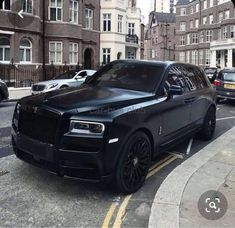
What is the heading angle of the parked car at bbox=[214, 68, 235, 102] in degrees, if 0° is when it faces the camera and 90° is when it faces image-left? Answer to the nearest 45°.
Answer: approximately 180°

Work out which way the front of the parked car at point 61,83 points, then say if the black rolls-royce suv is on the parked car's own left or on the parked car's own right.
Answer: on the parked car's own left

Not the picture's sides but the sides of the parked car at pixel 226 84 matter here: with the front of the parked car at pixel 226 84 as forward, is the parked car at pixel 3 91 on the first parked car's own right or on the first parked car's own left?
on the first parked car's own left

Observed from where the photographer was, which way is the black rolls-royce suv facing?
facing the viewer and to the left of the viewer

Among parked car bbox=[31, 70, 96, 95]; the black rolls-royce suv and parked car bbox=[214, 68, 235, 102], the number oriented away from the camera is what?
1

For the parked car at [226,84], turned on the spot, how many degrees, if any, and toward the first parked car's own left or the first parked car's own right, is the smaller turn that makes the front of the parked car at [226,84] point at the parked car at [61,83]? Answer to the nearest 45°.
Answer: approximately 90° to the first parked car's own left

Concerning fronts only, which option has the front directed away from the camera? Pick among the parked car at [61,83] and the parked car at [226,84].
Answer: the parked car at [226,84]

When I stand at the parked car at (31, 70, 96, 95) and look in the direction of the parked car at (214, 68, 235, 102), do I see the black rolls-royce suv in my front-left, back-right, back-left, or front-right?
front-right

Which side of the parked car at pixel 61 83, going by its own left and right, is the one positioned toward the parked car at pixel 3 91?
front

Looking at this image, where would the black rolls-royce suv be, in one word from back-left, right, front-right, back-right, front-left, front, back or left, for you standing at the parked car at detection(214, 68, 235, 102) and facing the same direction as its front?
back

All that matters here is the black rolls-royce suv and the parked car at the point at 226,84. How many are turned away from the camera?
1

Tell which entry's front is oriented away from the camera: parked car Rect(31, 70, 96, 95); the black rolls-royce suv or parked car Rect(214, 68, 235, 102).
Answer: parked car Rect(214, 68, 235, 102)

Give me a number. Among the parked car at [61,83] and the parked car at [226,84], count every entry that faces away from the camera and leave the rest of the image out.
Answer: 1

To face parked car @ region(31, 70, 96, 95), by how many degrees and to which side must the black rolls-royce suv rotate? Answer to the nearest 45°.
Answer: approximately 135° to its right

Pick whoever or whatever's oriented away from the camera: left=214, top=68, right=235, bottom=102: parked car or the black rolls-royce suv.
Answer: the parked car
